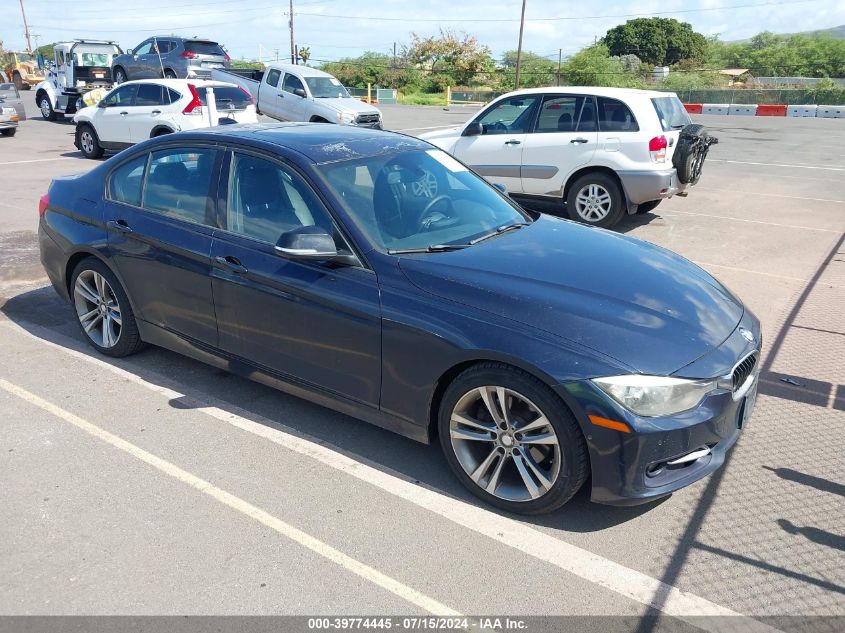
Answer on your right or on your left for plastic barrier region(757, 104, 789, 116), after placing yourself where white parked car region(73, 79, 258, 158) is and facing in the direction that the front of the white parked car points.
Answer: on your right

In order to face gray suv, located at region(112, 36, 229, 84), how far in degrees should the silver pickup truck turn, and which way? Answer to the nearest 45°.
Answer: approximately 180°

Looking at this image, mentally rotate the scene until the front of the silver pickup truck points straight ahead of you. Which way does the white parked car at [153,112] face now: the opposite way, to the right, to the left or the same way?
the opposite way

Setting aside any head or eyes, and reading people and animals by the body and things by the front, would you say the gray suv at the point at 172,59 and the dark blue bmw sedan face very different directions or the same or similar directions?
very different directions

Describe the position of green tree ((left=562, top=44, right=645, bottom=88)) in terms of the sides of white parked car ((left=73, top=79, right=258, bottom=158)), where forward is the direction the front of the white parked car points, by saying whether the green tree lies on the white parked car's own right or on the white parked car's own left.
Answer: on the white parked car's own right

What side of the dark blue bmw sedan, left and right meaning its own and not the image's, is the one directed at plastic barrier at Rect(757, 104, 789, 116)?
left

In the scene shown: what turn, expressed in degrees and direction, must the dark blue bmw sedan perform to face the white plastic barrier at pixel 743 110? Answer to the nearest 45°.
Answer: approximately 90° to its left

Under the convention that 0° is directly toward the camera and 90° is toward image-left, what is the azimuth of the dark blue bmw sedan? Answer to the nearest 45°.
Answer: approximately 315°

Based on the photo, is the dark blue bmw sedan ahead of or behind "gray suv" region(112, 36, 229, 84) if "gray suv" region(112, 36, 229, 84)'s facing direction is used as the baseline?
behind
